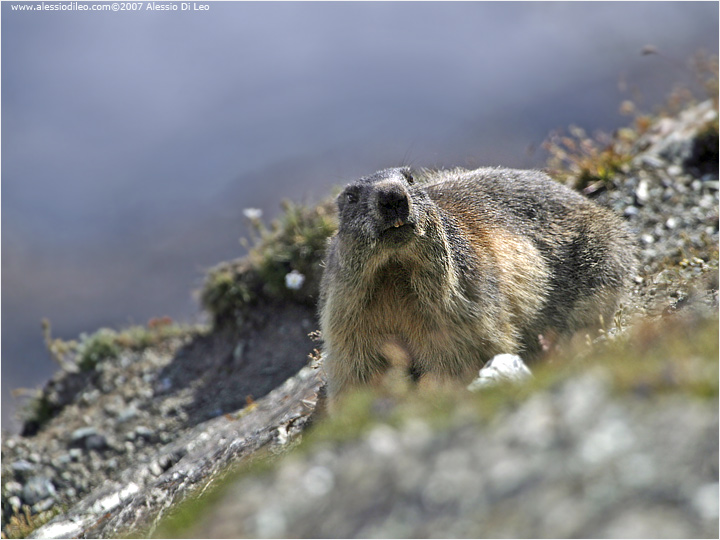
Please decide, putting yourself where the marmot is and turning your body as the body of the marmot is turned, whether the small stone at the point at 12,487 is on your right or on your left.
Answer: on your right

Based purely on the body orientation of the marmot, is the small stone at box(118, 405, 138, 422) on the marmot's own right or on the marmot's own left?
on the marmot's own right

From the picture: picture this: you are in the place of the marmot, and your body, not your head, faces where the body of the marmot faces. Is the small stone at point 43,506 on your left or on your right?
on your right

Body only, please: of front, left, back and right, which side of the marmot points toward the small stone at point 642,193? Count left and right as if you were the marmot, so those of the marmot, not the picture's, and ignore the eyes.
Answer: back

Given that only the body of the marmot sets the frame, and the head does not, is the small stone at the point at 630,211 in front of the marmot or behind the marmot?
behind

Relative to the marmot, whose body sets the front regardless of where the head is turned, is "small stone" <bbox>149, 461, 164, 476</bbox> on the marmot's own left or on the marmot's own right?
on the marmot's own right

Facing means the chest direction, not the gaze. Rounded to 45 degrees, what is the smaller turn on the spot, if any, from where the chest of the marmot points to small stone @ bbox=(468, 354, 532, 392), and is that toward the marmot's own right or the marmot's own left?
approximately 45° to the marmot's own left

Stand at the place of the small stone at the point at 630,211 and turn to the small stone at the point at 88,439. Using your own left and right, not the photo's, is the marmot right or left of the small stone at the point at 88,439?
left

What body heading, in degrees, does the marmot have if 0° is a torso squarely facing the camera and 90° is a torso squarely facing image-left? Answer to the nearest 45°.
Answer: approximately 45°
